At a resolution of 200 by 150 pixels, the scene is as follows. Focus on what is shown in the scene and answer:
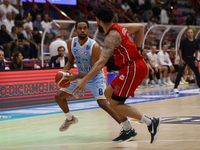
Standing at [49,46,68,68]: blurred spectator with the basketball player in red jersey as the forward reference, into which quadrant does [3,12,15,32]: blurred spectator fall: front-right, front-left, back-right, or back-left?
back-right

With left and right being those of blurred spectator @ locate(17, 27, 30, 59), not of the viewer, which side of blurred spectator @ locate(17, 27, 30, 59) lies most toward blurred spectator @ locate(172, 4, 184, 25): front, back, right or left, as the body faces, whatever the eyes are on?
left

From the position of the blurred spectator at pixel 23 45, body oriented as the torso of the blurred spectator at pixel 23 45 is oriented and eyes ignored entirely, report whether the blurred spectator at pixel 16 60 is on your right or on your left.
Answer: on your right

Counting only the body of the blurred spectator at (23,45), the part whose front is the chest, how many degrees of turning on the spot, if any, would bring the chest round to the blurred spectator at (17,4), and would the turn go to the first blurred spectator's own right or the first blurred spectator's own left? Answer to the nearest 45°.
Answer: approximately 135° to the first blurred spectator's own left

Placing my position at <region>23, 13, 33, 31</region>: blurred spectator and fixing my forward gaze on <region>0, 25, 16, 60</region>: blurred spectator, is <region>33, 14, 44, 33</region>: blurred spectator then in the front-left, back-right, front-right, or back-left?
back-left

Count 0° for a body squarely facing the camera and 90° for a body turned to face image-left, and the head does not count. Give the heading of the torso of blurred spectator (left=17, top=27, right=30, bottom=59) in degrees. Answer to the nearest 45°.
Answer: approximately 315°

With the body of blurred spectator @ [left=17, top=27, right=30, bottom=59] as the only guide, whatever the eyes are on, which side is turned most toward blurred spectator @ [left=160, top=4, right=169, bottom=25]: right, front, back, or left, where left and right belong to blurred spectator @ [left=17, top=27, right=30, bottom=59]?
left

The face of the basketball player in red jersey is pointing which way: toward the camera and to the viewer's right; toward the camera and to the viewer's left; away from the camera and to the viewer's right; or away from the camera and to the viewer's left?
away from the camera and to the viewer's left

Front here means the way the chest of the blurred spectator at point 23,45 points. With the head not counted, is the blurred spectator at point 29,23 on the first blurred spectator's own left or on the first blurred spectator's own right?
on the first blurred spectator's own left

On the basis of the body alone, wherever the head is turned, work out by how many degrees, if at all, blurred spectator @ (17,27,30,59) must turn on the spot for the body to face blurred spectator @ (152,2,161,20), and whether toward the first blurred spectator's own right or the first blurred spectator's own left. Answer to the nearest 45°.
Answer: approximately 90° to the first blurred spectator's own left

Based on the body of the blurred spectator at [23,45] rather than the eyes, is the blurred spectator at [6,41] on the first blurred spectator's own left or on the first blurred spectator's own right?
on the first blurred spectator's own right
